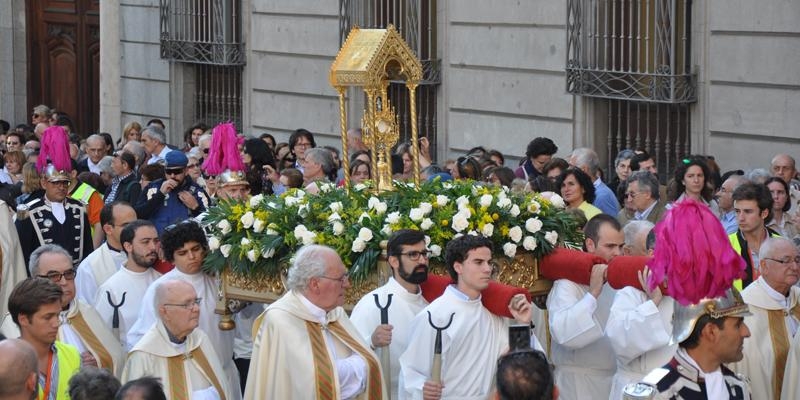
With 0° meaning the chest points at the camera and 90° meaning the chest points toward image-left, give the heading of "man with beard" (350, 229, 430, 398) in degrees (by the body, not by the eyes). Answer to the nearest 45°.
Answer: approximately 315°

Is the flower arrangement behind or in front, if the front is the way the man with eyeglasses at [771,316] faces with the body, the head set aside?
behind

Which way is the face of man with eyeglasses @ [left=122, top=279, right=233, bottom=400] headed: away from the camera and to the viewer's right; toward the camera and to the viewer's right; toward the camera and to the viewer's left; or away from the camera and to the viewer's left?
toward the camera and to the viewer's right

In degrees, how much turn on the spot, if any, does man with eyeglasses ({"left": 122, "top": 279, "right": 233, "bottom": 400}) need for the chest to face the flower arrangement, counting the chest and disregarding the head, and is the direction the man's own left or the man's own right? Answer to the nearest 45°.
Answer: approximately 90° to the man's own left

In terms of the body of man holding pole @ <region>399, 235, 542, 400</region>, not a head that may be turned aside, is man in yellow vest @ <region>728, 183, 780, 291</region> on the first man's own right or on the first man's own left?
on the first man's own left

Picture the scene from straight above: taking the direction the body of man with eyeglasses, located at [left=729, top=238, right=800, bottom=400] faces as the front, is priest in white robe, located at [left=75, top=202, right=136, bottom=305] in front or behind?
behind

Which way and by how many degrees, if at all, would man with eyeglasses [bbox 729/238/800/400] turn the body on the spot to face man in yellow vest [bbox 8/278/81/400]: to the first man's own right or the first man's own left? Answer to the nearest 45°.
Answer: approximately 90° to the first man's own right

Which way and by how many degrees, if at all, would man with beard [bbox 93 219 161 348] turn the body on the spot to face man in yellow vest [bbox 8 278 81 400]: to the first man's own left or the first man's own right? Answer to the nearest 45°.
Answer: approximately 45° to the first man's own right

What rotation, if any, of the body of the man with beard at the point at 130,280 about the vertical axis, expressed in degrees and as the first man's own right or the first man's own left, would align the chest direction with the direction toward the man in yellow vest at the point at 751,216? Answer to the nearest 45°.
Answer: approximately 45° to the first man's own left
